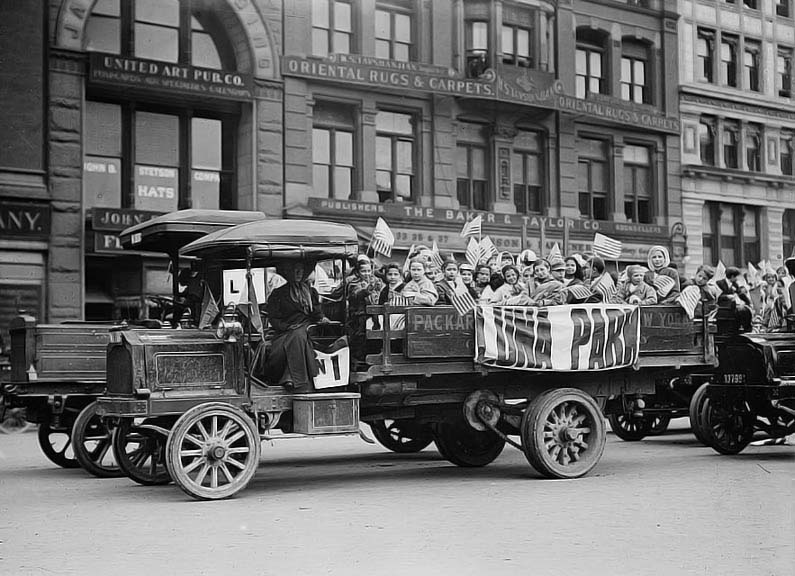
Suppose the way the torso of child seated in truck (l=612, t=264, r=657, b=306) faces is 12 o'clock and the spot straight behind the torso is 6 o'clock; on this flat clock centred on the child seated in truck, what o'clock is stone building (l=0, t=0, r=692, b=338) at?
The stone building is roughly at 5 o'clock from the child seated in truck.

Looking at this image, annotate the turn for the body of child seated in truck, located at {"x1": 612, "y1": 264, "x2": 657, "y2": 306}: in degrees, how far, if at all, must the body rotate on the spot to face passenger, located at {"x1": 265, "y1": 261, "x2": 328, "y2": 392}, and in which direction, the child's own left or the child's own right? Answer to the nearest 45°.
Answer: approximately 45° to the child's own right

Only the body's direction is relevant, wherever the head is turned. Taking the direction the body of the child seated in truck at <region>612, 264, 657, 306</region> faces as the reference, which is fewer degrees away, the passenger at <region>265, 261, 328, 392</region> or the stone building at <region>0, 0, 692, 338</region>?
the passenger

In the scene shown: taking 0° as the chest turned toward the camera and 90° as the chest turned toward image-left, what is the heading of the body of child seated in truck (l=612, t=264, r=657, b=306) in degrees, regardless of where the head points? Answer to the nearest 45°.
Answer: approximately 0°
